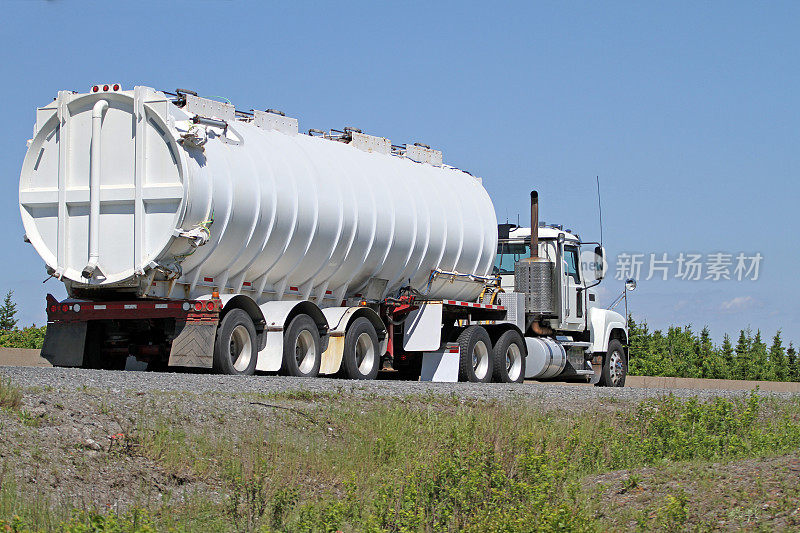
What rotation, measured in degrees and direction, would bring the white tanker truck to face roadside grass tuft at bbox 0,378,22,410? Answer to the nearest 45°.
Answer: approximately 135° to its right

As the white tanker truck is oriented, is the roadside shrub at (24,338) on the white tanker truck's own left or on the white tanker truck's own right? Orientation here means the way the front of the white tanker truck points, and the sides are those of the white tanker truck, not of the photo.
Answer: on the white tanker truck's own left

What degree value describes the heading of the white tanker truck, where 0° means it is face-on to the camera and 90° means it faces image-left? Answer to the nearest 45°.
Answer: approximately 225°
